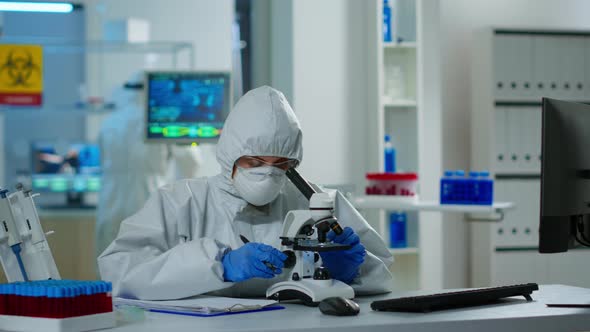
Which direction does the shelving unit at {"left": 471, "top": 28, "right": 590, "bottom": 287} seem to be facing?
toward the camera

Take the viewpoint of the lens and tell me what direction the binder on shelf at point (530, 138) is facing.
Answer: facing the viewer

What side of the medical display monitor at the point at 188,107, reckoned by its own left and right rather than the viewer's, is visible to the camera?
front

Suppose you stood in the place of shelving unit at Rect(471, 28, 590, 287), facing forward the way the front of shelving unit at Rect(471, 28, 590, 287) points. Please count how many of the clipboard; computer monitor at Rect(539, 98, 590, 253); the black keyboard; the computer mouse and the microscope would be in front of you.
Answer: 5

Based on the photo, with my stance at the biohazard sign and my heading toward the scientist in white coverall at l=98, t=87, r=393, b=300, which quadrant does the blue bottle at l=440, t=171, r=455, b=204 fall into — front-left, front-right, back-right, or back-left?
front-left

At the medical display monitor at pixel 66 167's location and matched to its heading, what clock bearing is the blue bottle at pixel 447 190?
The blue bottle is roughly at 10 o'clock from the medical display monitor.

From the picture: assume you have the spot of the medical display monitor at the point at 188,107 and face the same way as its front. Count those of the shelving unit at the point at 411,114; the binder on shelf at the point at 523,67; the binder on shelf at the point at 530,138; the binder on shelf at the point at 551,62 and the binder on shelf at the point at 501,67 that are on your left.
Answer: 5

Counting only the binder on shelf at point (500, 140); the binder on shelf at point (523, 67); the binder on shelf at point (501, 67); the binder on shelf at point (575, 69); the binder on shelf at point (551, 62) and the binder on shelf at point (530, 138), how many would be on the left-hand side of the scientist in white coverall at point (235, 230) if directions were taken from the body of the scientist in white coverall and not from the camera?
6

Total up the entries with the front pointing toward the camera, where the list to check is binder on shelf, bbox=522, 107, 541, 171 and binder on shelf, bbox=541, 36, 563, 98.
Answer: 2

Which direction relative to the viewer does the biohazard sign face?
toward the camera
